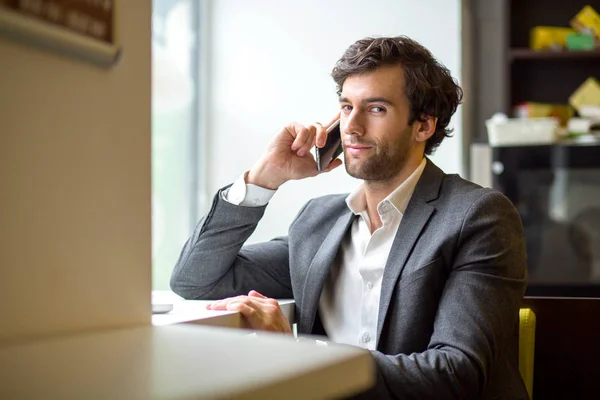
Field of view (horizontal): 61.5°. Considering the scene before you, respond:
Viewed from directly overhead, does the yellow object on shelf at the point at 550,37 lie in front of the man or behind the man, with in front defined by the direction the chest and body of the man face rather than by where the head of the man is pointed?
behind

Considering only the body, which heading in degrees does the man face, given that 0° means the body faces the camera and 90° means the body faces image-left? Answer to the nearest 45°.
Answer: approximately 45°

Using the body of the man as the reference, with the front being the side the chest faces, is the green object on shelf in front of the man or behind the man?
behind

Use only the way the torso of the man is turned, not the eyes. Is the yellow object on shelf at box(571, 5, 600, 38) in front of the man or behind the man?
behind

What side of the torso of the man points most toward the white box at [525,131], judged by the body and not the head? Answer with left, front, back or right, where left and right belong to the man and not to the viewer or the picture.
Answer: back
